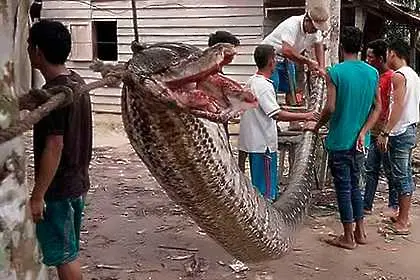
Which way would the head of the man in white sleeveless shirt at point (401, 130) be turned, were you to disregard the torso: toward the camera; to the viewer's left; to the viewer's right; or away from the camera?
to the viewer's left

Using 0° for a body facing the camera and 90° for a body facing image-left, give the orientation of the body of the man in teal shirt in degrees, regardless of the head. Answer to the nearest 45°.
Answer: approximately 135°

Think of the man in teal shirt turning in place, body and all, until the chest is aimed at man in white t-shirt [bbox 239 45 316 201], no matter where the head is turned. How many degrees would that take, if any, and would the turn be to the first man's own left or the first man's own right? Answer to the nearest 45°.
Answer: approximately 45° to the first man's own left

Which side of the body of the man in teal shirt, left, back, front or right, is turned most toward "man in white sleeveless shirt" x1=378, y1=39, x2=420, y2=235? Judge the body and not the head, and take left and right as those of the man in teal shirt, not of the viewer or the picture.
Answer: right

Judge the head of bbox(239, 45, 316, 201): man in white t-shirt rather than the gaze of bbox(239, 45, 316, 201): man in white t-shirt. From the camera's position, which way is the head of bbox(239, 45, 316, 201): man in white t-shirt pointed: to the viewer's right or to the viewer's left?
to the viewer's right

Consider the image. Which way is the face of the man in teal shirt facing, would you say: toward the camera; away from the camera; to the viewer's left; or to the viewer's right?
away from the camera

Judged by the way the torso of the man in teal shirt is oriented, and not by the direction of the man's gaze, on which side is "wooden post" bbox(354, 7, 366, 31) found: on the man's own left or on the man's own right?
on the man's own right

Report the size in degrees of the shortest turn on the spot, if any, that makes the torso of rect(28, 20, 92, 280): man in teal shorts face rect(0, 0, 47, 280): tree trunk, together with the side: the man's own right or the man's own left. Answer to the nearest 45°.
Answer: approximately 135° to the man's own left

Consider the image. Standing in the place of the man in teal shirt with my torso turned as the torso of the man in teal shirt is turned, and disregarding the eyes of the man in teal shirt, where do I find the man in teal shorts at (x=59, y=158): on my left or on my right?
on my left
